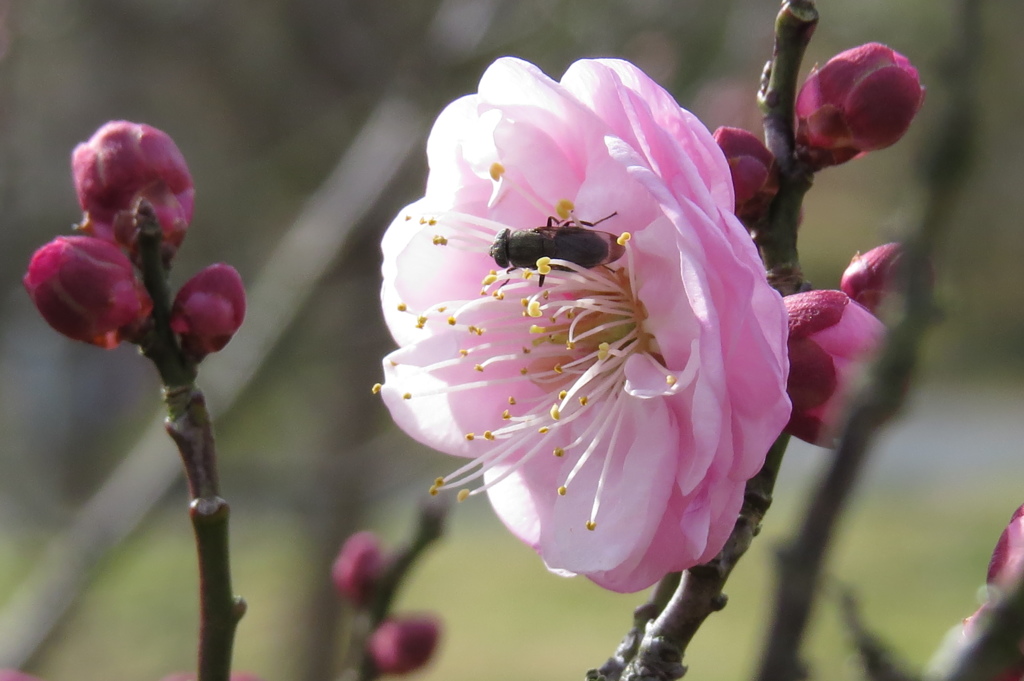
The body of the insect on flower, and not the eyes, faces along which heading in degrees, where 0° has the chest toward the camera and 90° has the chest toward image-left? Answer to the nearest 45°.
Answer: approximately 90°
